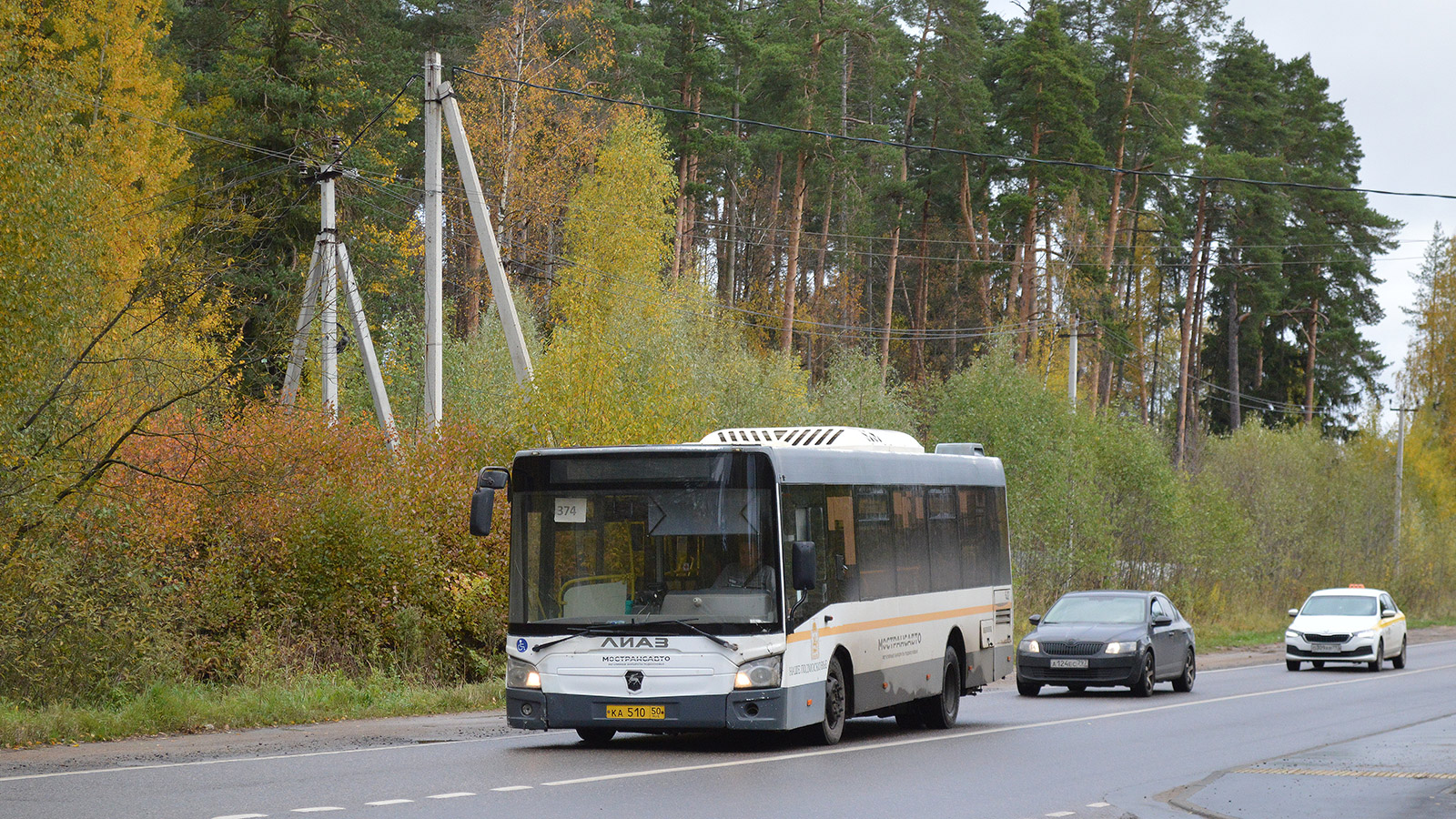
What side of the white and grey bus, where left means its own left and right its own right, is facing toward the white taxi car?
back

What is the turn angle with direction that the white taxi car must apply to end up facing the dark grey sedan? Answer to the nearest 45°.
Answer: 0° — it already faces it

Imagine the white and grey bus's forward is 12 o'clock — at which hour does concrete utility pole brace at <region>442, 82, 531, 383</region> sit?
The concrete utility pole brace is roughly at 4 o'clock from the white and grey bus.

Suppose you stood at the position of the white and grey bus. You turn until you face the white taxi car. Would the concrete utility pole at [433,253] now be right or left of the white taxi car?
left

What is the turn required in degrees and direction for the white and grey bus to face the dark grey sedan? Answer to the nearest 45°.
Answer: approximately 180°

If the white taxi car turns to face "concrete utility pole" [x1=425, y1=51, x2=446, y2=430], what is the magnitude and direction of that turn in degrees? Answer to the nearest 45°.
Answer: approximately 45° to its right

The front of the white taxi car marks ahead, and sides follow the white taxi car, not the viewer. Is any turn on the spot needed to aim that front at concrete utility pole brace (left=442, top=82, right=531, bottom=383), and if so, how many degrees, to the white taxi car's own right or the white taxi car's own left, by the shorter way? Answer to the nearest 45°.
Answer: approximately 45° to the white taxi car's own right

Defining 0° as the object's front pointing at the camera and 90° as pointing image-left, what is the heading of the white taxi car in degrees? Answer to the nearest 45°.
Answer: approximately 0°

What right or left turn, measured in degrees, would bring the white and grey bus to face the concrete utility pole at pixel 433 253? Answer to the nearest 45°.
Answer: approximately 90° to its right
